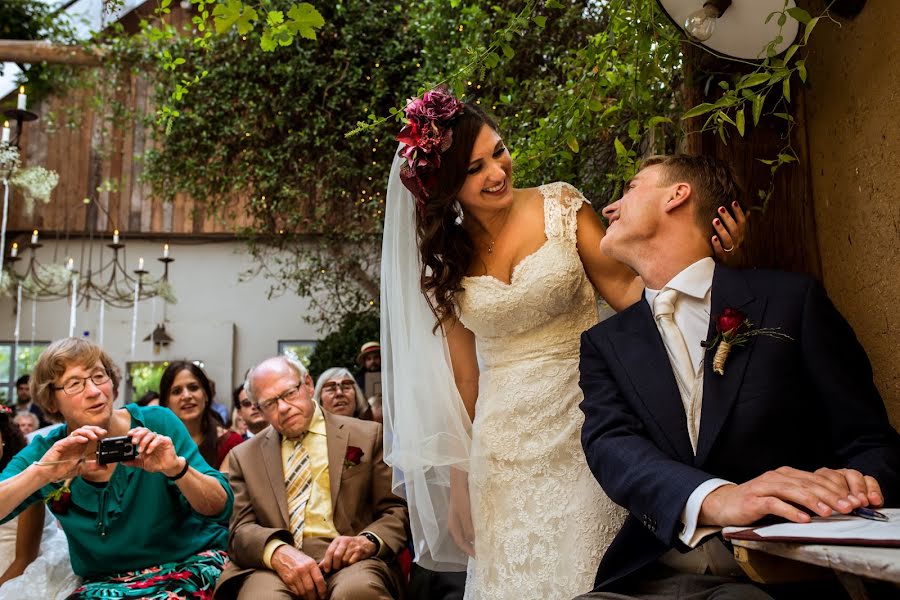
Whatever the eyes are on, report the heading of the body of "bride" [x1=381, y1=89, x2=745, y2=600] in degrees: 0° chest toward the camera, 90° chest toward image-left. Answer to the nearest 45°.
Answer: approximately 0°

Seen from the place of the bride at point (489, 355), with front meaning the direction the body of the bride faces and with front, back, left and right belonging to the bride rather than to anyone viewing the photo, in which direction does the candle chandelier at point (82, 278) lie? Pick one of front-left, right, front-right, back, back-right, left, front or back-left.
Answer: back-right

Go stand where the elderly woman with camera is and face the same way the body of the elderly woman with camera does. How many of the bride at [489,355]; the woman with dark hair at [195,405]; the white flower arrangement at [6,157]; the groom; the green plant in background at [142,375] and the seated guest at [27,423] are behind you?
4

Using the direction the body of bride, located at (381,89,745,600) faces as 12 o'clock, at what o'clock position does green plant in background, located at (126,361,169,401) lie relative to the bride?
The green plant in background is roughly at 5 o'clock from the bride.

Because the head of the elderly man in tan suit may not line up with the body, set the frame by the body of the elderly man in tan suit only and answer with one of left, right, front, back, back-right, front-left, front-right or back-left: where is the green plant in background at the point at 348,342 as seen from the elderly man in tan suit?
back

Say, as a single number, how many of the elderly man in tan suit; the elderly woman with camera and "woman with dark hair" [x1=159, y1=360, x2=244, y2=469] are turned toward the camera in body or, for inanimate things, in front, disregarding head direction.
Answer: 3

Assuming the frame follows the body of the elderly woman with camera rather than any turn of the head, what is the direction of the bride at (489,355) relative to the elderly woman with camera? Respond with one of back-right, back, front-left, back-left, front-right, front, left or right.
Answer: front-left

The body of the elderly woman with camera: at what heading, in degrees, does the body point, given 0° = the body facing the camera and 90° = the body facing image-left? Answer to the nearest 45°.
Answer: approximately 0°

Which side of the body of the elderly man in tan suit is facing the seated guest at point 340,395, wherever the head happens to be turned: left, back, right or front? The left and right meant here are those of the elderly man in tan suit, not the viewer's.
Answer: back
